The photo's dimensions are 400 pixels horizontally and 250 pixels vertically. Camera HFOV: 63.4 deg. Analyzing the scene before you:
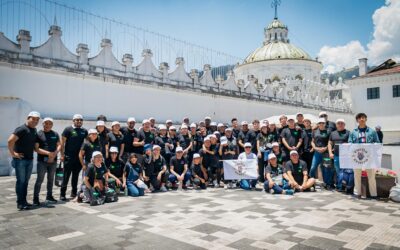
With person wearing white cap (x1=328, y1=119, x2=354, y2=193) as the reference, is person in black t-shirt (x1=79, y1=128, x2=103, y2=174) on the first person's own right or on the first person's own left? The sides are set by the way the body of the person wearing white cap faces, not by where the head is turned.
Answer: on the first person's own right

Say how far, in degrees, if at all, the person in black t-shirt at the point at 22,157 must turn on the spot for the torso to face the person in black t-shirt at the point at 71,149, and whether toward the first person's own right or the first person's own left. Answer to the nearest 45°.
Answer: approximately 90° to the first person's own left

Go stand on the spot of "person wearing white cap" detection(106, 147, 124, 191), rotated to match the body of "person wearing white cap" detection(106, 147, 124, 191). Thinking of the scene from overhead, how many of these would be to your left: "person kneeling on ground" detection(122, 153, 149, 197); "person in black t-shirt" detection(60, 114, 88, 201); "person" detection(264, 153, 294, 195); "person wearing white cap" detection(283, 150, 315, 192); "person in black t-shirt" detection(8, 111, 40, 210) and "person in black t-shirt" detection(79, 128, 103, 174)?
3

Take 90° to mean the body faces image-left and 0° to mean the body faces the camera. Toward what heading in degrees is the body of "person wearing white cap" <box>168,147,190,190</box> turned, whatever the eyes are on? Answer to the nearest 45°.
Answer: approximately 0°

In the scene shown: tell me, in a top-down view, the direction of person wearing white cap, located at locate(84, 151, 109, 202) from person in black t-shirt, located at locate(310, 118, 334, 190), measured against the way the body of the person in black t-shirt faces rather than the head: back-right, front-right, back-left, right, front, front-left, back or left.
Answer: front-right

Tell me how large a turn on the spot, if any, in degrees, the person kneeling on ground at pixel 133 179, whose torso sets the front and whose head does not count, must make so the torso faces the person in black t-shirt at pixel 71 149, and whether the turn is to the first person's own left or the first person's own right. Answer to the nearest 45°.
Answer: approximately 135° to the first person's own right

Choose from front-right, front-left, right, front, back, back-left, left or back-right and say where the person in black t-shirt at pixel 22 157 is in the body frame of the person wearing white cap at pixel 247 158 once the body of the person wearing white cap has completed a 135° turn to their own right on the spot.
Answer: left

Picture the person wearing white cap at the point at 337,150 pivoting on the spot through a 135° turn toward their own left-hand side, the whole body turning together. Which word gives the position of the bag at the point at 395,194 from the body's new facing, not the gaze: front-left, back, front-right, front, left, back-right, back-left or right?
right

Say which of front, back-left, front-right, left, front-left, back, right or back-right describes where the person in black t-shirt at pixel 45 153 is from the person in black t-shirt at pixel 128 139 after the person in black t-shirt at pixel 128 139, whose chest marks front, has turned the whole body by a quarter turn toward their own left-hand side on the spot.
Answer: back-right

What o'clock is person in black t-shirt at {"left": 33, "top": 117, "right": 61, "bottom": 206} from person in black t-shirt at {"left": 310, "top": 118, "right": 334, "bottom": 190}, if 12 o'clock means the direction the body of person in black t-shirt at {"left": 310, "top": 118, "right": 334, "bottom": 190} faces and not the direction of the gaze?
person in black t-shirt at {"left": 33, "top": 117, "right": 61, "bottom": 206} is roughly at 2 o'clock from person in black t-shirt at {"left": 310, "top": 118, "right": 334, "bottom": 190}.

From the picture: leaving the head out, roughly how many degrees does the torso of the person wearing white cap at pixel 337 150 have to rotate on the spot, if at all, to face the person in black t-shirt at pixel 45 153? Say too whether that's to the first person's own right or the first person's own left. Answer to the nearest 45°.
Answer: approximately 45° to the first person's own right

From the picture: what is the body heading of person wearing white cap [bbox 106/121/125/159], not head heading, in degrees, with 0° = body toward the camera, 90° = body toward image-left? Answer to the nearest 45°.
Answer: approximately 0°

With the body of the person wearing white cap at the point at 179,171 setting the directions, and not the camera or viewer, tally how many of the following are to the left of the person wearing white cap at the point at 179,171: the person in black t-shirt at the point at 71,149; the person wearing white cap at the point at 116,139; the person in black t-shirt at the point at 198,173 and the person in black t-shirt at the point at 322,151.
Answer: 2

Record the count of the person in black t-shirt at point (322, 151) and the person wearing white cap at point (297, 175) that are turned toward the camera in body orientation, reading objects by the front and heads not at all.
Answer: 2

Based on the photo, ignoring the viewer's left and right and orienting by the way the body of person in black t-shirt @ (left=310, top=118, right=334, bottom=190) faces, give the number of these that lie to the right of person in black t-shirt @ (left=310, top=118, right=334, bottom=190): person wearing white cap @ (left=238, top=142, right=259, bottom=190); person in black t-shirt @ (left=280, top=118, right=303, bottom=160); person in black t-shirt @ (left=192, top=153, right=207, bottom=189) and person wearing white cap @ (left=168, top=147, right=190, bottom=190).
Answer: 4
